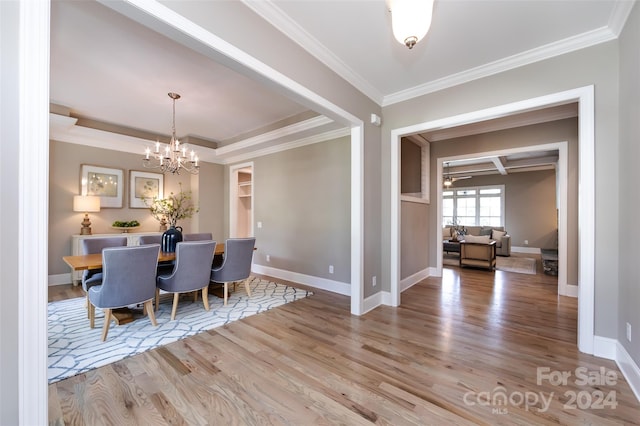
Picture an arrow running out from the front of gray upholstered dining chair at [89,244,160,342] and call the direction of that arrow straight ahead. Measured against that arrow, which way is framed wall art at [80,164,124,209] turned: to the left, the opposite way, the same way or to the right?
the opposite way

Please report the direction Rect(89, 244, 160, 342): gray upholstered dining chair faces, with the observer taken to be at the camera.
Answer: facing away from the viewer and to the left of the viewer

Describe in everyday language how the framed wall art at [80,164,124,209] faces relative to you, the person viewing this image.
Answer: facing the viewer and to the right of the viewer

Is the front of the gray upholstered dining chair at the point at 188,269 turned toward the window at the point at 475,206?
no

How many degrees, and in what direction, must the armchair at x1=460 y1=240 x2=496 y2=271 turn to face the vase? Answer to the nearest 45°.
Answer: approximately 135° to its left

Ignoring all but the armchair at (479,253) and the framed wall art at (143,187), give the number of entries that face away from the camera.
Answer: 1

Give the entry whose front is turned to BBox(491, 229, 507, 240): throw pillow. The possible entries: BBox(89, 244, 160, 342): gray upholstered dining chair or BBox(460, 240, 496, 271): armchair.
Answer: the armchair

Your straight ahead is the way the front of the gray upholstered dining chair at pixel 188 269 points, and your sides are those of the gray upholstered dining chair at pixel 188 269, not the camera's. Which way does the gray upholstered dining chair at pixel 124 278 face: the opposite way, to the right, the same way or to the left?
the same way

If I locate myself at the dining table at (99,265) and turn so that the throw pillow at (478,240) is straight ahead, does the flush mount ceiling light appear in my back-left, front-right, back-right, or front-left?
front-right

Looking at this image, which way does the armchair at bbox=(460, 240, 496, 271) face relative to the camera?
away from the camera

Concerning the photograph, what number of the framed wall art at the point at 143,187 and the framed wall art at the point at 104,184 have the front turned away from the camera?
0

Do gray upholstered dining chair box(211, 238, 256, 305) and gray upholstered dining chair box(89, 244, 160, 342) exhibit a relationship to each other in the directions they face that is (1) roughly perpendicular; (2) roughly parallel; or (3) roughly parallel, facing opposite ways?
roughly parallel

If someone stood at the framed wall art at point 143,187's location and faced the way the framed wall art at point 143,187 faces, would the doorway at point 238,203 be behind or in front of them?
in front

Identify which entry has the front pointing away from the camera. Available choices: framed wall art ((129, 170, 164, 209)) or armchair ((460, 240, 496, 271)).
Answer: the armchair

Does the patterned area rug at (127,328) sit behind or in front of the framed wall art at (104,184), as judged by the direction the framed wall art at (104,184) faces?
in front

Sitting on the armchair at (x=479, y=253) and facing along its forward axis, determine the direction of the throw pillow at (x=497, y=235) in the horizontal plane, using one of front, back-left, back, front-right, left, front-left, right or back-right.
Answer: front
